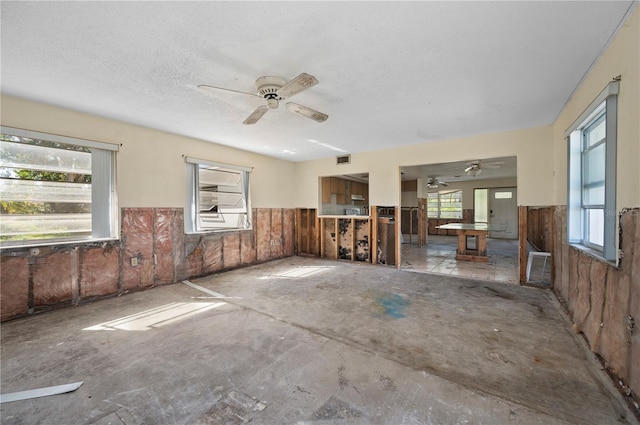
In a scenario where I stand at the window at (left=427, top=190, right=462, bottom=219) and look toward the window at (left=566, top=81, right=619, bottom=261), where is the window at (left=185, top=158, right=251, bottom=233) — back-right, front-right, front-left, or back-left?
front-right

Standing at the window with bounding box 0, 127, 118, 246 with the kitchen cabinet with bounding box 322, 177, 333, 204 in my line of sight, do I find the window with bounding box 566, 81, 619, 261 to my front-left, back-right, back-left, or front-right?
front-right

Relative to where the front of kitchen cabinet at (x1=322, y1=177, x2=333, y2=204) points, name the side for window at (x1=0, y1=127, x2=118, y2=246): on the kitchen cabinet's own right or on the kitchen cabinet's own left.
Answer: on the kitchen cabinet's own right

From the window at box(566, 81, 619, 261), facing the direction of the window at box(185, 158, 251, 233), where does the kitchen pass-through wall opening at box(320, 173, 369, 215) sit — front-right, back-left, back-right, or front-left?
front-right

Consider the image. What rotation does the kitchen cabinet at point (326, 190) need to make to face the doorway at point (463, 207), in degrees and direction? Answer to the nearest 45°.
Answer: approximately 45° to its left

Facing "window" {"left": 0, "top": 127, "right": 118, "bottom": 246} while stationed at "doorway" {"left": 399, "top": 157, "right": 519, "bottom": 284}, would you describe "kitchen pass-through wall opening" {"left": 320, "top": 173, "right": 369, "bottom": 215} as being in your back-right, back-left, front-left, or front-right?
front-right

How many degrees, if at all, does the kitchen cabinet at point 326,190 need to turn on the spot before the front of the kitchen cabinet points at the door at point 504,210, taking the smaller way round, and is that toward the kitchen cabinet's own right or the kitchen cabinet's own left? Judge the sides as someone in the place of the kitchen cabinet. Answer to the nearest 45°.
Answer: approximately 45° to the kitchen cabinet's own left
